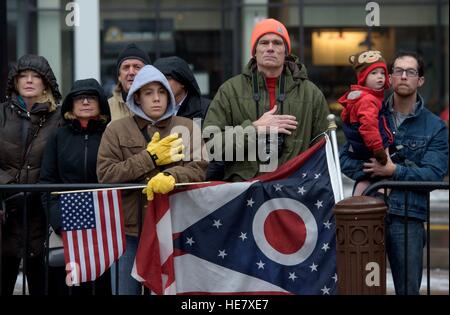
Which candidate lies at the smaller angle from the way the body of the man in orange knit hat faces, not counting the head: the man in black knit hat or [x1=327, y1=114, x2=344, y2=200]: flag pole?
the flag pole

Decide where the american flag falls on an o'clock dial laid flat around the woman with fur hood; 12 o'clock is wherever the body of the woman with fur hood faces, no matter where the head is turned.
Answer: The american flag is roughly at 11 o'clock from the woman with fur hood.

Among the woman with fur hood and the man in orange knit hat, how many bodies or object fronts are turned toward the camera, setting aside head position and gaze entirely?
2

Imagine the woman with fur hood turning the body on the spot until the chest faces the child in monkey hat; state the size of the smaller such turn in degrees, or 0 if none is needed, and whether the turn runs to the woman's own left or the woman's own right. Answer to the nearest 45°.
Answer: approximately 90° to the woman's own left

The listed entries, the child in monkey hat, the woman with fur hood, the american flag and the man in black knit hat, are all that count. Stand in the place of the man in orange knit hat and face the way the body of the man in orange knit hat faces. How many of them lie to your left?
1

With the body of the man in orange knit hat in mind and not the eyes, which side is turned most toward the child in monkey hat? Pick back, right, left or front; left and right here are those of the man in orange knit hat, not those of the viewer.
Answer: left

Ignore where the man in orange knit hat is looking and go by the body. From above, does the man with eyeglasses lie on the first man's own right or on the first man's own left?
on the first man's own left

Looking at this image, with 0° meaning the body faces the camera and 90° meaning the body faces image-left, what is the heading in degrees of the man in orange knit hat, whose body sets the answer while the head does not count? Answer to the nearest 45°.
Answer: approximately 0°

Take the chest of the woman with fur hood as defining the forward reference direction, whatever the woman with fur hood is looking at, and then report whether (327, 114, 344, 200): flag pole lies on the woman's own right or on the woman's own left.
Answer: on the woman's own left
